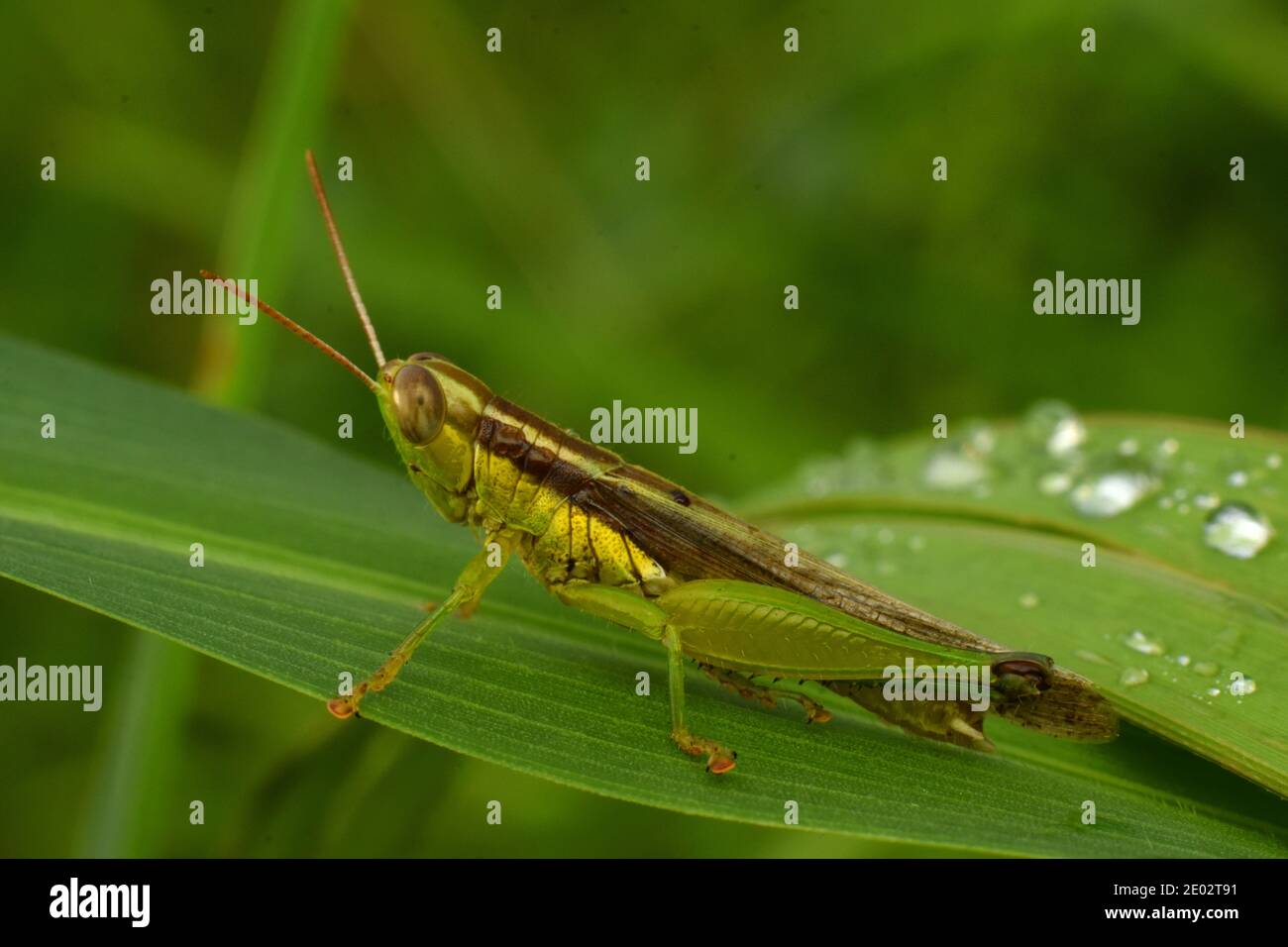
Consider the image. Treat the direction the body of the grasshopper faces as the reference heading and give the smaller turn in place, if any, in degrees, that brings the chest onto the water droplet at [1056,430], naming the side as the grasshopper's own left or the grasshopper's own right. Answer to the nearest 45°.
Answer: approximately 135° to the grasshopper's own right

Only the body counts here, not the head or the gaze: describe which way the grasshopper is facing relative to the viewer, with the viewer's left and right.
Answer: facing to the left of the viewer

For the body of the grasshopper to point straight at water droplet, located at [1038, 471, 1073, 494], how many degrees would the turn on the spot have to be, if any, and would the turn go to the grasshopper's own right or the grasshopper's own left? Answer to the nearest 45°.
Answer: approximately 135° to the grasshopper's own right

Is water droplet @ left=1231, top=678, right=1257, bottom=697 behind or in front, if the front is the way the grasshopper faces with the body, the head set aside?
behind

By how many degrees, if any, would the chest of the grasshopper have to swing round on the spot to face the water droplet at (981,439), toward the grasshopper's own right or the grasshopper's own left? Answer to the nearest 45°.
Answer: approximately 135° to the grasshopper's own right
